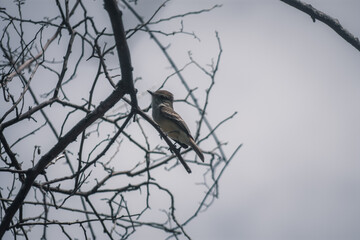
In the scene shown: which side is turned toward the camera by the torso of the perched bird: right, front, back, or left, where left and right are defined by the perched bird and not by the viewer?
left

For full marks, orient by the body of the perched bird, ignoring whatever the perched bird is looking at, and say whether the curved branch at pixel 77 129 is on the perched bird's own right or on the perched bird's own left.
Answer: on the perched bird's own left
